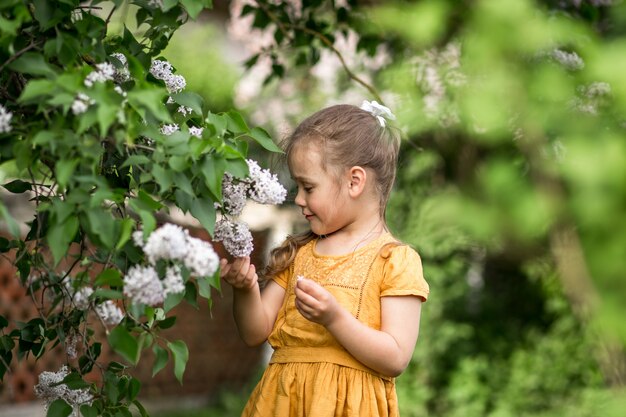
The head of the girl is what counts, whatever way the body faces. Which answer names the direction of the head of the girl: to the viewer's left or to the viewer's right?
to the viewer's left

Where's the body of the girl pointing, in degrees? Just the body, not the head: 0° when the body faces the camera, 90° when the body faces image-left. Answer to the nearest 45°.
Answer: approximately 45°
